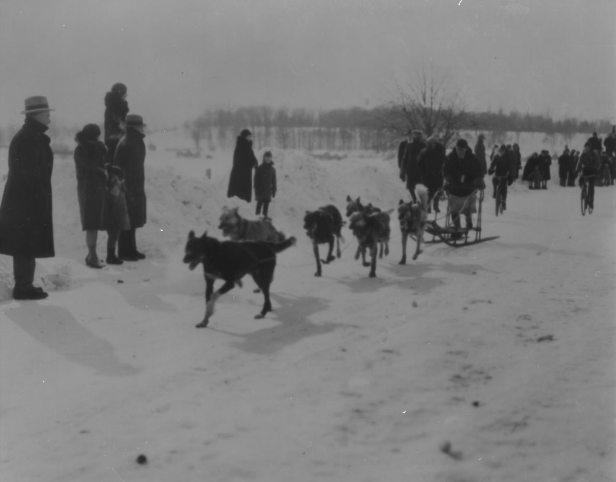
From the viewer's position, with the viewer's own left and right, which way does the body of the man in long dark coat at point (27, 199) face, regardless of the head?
facing to the right of the viewer

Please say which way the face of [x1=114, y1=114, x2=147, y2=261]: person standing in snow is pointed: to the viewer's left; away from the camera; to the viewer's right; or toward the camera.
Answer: to the viewer's right

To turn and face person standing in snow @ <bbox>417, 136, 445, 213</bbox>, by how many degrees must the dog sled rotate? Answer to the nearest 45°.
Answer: approximately 135° to its right

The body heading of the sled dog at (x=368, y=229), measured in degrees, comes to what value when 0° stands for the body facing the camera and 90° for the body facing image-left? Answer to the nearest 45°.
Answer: approximately 45°

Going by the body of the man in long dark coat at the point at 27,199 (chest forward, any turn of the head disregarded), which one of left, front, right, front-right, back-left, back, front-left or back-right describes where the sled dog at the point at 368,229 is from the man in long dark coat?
front

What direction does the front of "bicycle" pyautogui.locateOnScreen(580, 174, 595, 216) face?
toward the camera

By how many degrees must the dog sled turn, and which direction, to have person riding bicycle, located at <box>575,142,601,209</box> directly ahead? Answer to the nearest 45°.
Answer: approximately 180°

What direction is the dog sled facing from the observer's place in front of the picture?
facing the viewer and to the left of the viewer

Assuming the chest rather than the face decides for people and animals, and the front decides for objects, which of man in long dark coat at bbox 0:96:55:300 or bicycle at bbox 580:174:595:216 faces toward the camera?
the bicycle

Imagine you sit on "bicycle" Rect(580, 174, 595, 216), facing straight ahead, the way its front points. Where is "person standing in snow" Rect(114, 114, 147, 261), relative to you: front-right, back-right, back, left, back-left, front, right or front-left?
front-right

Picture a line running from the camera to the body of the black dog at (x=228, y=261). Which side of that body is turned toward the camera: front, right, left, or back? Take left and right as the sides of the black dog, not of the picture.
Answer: left

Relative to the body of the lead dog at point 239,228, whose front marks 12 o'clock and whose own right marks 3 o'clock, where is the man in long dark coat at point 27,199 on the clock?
The man in long dark coat is roughly at 11 o'clock from the lead dog.

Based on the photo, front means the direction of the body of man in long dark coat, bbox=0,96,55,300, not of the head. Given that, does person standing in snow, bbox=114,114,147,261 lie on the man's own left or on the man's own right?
on the man's own left

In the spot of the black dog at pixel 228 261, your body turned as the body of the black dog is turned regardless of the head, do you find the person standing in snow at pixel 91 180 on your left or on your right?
on your right

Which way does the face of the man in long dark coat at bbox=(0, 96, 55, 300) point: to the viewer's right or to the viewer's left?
to the viewer's right
